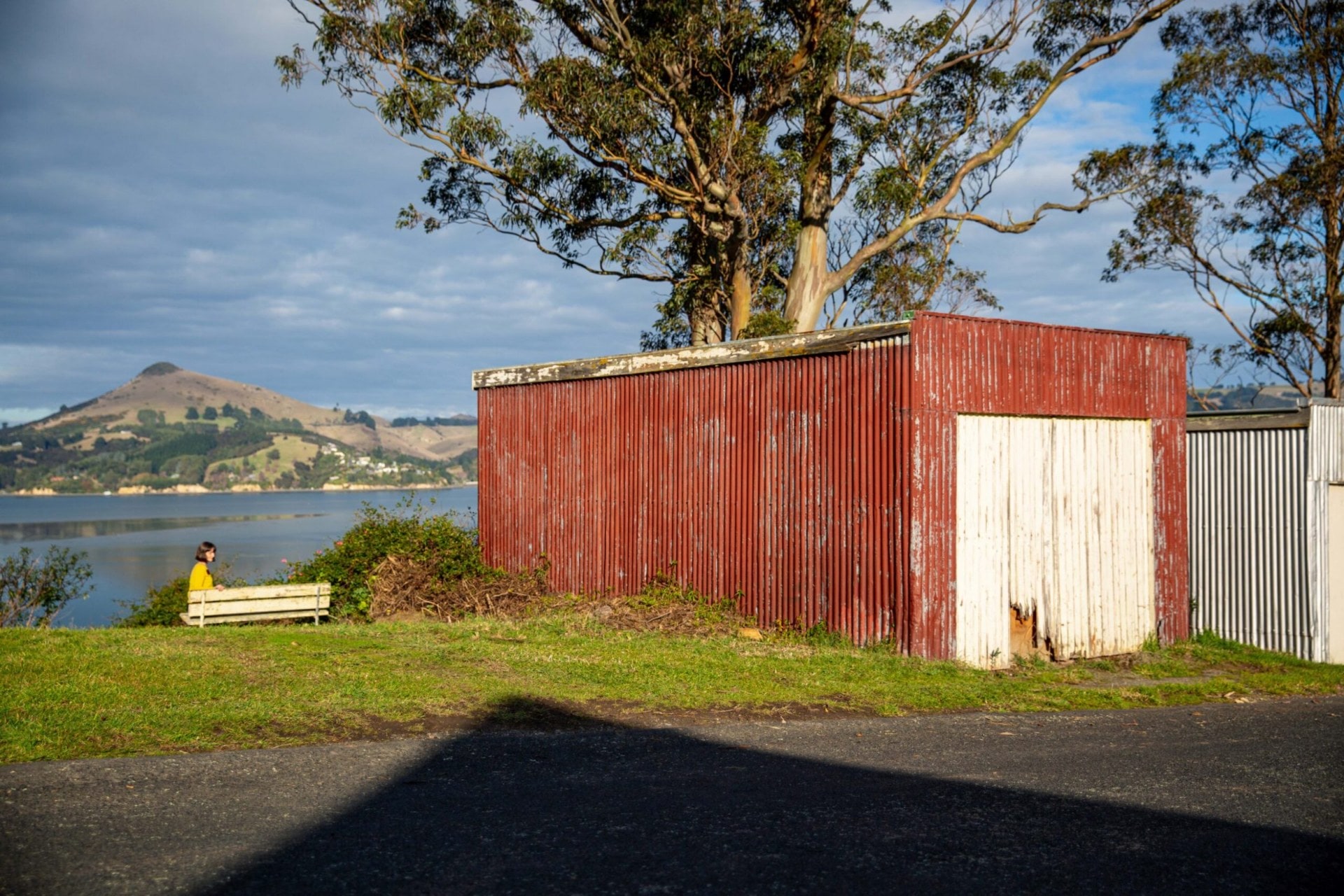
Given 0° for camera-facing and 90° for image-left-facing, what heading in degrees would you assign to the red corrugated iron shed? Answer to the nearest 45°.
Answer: approximately 315°

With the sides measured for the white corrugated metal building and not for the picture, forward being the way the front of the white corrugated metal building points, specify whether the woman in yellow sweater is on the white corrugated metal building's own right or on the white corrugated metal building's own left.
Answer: on the white corrugated metal building's own right

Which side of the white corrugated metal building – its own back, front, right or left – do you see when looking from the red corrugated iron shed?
right

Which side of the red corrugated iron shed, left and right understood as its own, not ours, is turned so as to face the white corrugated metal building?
left

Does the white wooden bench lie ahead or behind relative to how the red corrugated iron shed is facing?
behind

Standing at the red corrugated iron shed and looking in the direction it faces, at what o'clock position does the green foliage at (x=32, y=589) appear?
The green foliage is roughly at 5 o'clock from the red corrugated iron shed.

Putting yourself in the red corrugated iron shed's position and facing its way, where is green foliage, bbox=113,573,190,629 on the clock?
The green foliage is roughly at 5 o'clock from the red corrugated iron shed.

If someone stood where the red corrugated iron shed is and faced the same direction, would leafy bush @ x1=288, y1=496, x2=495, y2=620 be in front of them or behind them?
behind

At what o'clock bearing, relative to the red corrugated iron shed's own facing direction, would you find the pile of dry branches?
The pile of dry branches is roughly at 5 o'clock from the red corrugated iron shed.

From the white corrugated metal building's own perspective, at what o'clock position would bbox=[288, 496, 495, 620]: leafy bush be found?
The leafy bush is roughly at 4 o'clock from the white corrugated metal building.
